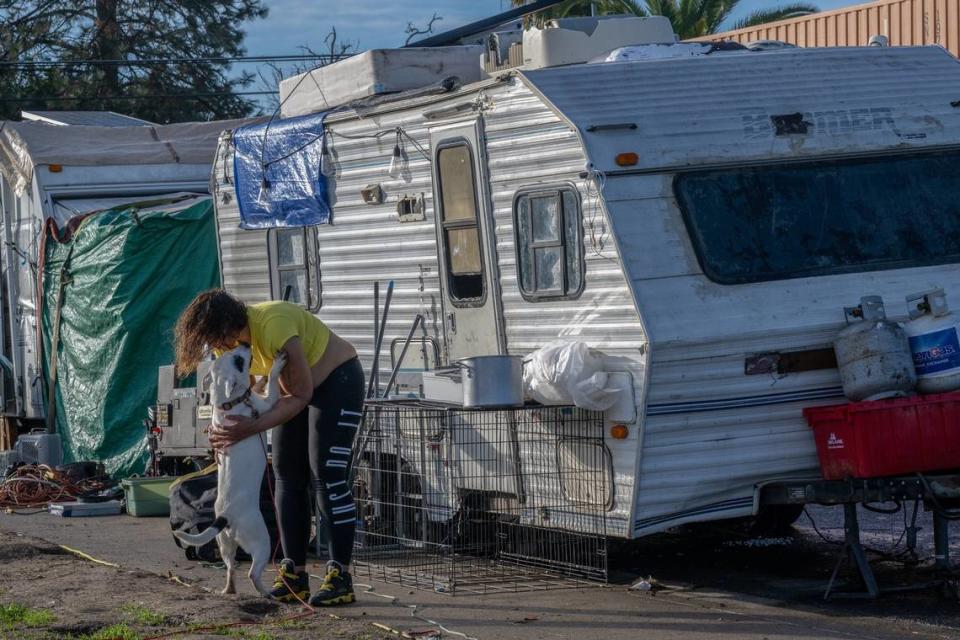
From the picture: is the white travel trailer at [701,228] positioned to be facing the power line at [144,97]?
no

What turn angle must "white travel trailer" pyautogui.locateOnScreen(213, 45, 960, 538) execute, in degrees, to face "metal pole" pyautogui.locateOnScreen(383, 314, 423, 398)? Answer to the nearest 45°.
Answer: approximately 180°

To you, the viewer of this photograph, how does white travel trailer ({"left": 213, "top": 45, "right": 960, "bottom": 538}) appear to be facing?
facing the viewer and to the right of the viewer

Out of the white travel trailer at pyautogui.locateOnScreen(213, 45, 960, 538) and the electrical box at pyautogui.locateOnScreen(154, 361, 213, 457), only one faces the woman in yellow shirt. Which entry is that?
the electrical box

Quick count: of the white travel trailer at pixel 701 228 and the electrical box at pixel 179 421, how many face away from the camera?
0

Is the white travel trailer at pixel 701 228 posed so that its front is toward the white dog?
no

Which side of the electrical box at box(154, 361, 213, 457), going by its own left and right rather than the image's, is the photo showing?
front

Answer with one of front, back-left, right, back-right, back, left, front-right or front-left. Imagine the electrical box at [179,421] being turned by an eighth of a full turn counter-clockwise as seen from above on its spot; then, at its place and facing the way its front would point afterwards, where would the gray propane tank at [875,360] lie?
front

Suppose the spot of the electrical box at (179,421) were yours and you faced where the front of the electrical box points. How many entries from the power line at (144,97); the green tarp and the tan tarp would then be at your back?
3

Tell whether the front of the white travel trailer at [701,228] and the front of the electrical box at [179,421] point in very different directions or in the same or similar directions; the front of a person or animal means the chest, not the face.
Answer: same or similar directions

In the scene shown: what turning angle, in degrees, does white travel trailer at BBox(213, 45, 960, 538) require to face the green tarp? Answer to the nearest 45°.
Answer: approximately 180°

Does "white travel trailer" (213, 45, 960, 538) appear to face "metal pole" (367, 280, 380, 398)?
no

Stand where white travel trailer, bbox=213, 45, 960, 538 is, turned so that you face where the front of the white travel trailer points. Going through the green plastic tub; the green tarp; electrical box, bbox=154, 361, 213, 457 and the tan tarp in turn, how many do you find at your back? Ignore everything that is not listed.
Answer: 4

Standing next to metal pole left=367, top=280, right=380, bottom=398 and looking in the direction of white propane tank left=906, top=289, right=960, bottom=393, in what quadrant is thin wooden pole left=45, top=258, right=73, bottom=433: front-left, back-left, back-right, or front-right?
back-left

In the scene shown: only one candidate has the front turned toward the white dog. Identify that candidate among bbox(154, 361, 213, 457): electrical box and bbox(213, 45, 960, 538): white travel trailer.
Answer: the electrical box
